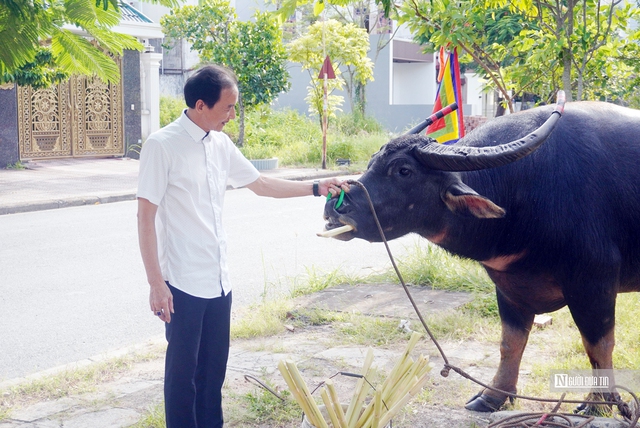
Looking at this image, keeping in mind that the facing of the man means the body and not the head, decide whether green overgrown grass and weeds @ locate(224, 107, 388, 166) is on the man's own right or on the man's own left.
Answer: on the man's own left

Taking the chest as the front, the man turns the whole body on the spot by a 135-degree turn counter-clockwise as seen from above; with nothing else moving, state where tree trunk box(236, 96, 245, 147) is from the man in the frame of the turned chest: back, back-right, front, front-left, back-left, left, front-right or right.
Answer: front

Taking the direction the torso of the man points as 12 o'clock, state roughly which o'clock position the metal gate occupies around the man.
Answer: The metal gate is roughly at 7 o'clock from the man.

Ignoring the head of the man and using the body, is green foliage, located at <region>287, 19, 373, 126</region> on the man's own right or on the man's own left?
on the man's own left

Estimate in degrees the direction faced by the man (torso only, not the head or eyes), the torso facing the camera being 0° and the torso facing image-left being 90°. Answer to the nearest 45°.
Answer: approximately 315°

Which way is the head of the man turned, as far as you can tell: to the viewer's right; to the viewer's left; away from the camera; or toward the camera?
to the viewer's right

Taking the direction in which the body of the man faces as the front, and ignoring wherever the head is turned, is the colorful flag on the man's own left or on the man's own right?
on the man's own left

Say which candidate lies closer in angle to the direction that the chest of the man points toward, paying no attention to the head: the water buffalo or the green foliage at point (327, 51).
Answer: the water buffalo

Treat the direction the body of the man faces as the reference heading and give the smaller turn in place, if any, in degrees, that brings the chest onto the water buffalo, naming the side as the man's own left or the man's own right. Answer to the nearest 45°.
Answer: approximately 45° to the man's own left
